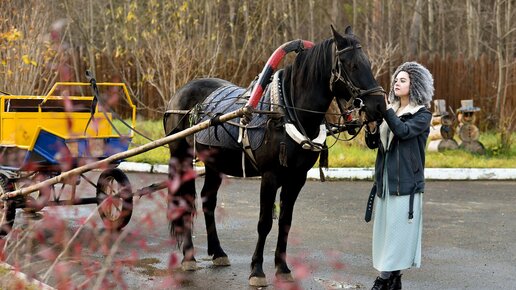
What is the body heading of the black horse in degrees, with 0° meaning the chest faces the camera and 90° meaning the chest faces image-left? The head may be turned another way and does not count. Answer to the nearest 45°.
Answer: approximately 315°

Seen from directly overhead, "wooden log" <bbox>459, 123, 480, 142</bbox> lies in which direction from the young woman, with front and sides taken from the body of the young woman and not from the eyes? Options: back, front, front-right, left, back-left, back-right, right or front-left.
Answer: back-right

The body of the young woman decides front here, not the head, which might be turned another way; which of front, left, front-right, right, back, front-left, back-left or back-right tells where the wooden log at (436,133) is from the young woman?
back-right

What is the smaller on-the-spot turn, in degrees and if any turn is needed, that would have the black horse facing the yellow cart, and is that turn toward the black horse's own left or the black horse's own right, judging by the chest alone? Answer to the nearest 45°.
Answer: approximately 180°

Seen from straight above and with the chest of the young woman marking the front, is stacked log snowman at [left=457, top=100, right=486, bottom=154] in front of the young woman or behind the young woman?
behind

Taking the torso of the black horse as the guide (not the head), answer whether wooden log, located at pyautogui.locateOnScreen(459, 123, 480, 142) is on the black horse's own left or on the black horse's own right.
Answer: on the black horse's own left

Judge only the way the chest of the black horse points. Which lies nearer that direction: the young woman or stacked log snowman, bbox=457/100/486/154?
the young woman

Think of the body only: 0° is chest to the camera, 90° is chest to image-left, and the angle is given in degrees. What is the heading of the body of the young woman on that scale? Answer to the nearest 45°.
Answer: approximately 45°
